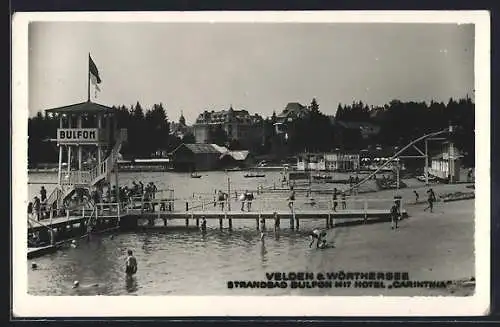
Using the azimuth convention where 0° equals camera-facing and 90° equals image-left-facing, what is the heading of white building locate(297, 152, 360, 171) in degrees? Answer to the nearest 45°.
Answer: approximately 0°

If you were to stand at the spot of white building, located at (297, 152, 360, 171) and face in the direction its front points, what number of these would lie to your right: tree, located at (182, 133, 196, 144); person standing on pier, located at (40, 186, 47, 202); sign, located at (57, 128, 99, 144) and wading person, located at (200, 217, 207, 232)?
4

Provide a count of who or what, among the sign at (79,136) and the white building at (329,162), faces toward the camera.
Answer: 2

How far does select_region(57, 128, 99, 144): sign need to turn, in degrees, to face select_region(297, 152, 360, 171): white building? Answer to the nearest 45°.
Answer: approximately 90° to its left

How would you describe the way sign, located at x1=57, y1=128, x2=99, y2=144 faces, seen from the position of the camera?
facing the viewer

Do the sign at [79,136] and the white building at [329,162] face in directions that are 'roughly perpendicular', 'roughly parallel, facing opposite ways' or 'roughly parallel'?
roughly parallel

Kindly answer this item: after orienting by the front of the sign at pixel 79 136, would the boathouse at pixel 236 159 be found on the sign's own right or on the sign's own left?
on the sign's own left
